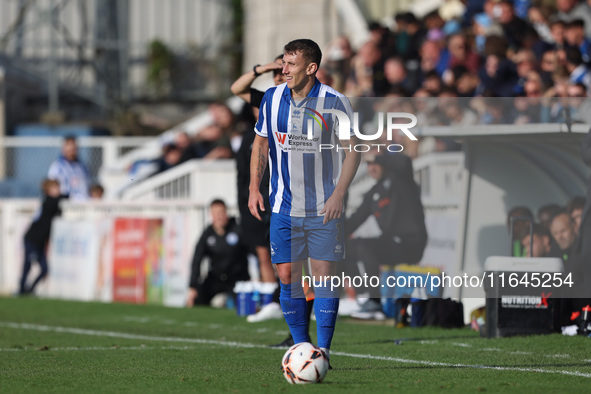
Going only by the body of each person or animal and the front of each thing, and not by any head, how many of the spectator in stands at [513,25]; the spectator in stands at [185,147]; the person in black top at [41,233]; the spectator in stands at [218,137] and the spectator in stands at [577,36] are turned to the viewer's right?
1

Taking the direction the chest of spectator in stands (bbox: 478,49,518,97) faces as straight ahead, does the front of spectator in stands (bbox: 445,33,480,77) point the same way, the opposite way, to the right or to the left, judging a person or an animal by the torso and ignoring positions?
the same way

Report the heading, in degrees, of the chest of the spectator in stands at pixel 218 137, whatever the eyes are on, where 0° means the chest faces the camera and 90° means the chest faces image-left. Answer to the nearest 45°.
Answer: approximately 45°

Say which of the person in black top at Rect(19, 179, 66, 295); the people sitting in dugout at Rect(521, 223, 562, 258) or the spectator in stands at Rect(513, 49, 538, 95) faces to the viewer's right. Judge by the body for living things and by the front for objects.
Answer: the person in black top at Rect(19, 179, 66, 295)

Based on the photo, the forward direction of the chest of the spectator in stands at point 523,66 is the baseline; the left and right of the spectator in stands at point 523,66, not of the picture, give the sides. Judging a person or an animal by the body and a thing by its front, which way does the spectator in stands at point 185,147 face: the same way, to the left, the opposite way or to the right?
the same way

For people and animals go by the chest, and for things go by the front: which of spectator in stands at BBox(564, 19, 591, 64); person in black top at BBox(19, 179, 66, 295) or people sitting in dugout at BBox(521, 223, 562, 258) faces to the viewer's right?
person in black top at BBox(19, 179, 66, 295)

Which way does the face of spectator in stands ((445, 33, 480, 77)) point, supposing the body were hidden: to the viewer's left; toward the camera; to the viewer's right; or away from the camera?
toward the camera

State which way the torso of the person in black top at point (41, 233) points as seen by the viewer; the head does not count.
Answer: to the viewer's right

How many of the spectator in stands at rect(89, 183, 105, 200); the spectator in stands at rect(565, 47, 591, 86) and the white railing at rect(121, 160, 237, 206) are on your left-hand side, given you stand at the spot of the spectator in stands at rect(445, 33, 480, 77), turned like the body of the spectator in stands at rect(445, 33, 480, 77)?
1

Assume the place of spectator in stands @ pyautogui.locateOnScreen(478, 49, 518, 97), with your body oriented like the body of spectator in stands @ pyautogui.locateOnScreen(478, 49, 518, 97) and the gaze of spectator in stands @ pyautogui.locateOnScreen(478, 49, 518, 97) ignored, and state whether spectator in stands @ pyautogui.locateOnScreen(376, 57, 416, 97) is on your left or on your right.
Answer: on your right

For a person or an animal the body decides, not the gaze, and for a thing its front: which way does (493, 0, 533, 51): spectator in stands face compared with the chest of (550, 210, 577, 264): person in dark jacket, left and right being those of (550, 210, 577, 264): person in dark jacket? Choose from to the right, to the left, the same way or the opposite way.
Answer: the same way

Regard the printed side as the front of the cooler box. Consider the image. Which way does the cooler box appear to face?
toward the camera

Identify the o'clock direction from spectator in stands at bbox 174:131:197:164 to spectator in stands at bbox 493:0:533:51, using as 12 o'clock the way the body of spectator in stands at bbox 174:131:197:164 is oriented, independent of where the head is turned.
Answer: spectator in stands at bbox 493:0:533:51 is roughly at 9 o'clock from spectator in stands at bbox 174:131:197:164.

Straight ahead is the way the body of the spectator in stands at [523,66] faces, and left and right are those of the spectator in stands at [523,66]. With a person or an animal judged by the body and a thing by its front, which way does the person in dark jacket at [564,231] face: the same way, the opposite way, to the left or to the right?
the same way

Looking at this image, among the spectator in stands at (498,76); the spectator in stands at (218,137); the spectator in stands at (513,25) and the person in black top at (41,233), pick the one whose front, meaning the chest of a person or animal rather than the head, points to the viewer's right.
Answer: the person in black top at (41,233)
